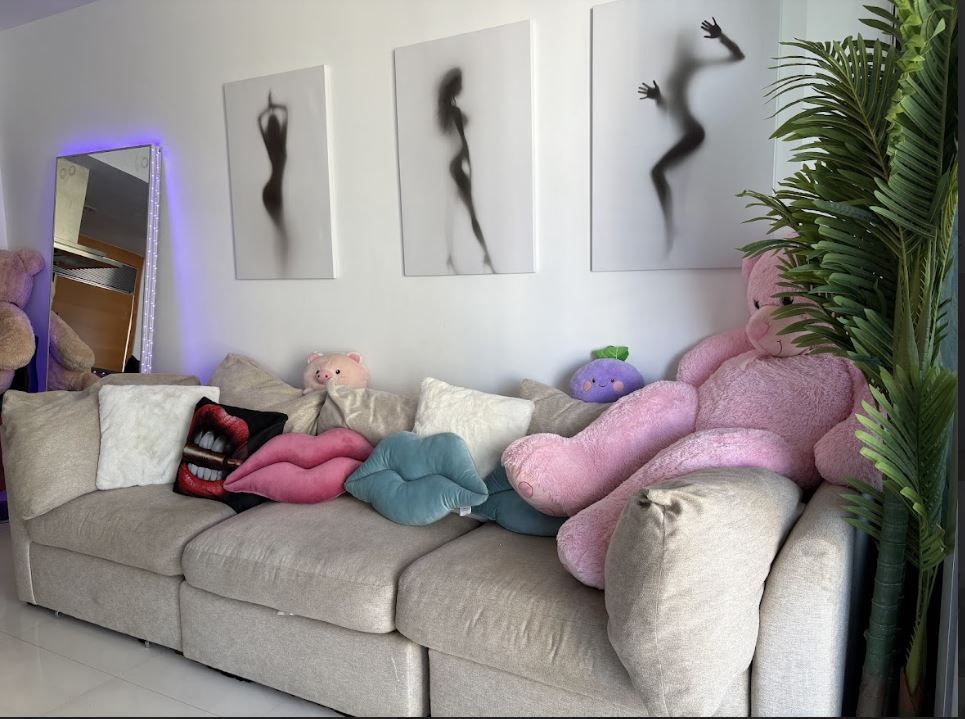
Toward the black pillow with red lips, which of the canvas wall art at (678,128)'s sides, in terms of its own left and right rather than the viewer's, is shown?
right

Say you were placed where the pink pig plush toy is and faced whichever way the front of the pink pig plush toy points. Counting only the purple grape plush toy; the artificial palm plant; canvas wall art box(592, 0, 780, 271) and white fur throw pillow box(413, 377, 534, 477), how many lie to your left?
4

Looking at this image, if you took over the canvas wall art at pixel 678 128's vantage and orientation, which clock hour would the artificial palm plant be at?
The artificial palm plant is roughly at 11 o'clock from the canvas wall art.

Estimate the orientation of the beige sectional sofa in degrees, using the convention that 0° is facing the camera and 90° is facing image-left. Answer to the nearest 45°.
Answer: approximately 45°

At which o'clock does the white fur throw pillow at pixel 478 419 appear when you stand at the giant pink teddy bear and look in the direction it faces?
The white fur throw pillow is roughly at 2 o'clock from the giant pink teddy bear.

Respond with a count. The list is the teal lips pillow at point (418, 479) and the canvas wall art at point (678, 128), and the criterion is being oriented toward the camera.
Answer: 2

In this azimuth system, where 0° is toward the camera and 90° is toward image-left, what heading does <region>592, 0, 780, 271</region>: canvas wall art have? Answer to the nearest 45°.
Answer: approximately 0°

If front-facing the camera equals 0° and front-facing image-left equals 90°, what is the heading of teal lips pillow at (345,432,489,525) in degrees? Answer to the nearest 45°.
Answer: approximately 0°

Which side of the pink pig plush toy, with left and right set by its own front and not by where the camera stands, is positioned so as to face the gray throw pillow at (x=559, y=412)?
left
